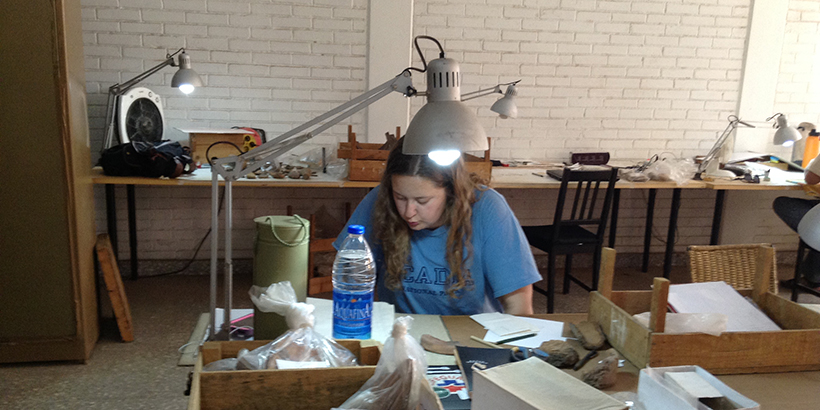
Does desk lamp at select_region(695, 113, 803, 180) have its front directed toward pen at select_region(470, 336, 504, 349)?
no

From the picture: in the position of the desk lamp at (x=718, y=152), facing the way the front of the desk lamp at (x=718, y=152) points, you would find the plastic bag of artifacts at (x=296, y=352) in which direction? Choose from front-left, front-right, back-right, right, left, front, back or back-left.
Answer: right

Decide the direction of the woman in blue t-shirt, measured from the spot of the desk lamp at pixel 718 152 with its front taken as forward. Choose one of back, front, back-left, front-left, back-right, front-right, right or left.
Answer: right

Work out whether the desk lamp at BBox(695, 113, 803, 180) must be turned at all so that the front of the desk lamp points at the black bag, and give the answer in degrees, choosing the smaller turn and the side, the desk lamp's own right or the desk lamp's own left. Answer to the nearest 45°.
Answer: approximately 135° to the desk lamp's own right

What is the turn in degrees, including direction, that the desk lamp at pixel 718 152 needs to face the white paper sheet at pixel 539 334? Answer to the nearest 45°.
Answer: approximately 90° to its right

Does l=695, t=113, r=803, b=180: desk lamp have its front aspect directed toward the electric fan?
no

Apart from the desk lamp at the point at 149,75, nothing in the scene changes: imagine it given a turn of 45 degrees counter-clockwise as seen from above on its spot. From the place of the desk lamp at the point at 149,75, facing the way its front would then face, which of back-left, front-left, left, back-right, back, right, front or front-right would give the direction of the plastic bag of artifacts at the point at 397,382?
back-right

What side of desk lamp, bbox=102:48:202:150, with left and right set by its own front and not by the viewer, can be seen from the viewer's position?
right

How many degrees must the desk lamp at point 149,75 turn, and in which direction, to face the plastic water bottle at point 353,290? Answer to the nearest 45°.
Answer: approximately 90° to its right

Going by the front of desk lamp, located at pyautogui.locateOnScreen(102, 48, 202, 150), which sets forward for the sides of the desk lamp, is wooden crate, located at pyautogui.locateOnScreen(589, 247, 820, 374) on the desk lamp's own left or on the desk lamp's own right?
on the desk lamp's own right

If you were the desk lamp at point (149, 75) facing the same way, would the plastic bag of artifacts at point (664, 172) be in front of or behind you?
in front

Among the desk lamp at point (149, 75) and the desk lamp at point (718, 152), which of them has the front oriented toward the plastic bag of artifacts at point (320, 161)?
the desk lamp at point (149, 75)

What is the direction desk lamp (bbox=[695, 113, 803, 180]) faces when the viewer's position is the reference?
facing to the right of the viewer

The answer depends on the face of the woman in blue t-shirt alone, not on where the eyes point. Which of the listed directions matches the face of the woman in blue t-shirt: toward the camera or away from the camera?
toward the camera
